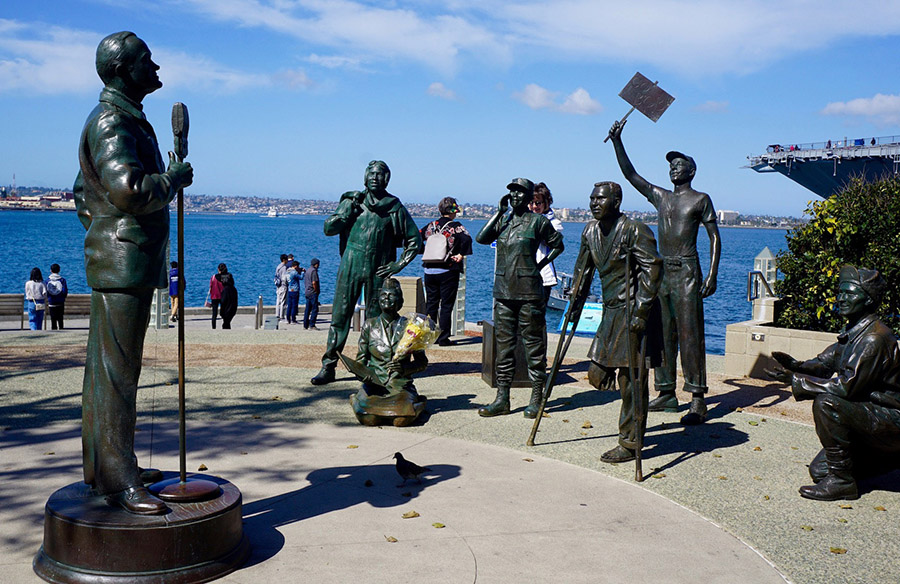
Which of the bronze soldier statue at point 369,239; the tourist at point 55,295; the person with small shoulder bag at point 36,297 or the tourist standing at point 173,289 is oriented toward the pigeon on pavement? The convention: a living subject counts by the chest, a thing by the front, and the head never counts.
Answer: the bronze soldier statue

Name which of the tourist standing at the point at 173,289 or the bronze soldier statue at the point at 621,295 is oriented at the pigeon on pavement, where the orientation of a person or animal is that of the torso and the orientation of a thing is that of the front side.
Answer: the bronze soldier statue

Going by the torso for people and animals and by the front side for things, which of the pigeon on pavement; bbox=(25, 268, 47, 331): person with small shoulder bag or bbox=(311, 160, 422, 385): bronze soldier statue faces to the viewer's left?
the pigeon on pavement

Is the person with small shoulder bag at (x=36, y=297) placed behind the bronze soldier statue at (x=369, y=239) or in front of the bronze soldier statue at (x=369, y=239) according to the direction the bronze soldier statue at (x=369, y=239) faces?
behind

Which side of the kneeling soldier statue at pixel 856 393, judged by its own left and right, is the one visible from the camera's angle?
left

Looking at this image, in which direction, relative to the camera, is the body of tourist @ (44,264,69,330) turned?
away from the camera

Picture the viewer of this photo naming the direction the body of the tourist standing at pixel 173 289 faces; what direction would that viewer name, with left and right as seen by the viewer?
facing away from the viewer

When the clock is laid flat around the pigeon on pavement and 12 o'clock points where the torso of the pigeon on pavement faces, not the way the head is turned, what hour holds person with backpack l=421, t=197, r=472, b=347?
The person with backpack is roughly at 3 o'clock from the pigeon on pavement.

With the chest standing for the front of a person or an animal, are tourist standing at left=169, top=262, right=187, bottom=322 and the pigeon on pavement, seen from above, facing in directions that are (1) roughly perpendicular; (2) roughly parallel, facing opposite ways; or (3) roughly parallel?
roughly perpendicular

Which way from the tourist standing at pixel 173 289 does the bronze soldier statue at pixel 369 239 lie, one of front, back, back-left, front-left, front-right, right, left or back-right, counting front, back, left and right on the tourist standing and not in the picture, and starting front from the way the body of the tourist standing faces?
back

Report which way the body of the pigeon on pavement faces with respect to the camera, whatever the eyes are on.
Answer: to the viewer's left
